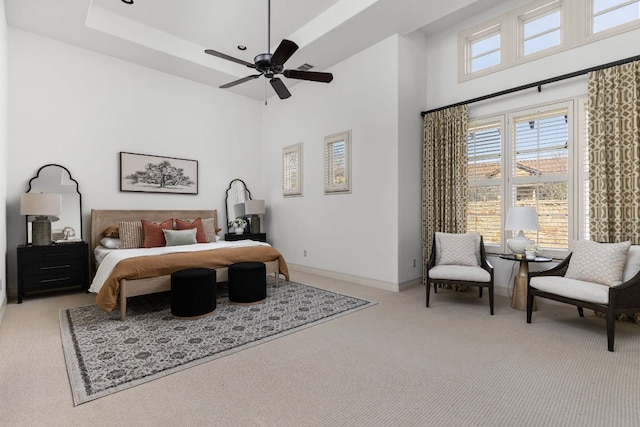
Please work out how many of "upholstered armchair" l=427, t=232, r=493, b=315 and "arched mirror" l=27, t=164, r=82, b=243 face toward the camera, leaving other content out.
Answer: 2

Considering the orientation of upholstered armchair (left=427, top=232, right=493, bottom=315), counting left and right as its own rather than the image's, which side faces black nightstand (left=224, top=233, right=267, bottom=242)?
right

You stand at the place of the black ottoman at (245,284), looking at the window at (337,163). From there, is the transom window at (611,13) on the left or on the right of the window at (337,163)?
right

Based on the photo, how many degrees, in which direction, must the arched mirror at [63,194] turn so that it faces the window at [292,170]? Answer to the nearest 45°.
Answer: approximately 90° to its left

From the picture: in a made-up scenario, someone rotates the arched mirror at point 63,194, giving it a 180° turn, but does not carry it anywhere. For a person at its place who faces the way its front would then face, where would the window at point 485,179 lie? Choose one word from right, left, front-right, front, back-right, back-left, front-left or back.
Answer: back-right

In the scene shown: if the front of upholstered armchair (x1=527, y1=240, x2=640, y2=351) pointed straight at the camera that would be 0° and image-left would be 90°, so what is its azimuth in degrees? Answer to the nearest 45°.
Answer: approximately 45°

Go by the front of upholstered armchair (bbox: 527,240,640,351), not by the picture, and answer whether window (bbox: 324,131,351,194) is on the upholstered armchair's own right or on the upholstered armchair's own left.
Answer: on the upholstered armchair's own right

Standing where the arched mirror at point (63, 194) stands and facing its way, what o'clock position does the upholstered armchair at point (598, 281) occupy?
The upholstered armchair is roughly at 11 o'clock from the arched mirror.

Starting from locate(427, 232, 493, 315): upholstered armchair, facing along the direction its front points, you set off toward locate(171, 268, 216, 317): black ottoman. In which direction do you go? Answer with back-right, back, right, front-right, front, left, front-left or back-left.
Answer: front-right

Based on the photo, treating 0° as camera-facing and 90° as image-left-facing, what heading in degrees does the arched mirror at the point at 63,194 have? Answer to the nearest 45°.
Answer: approximately 0°
